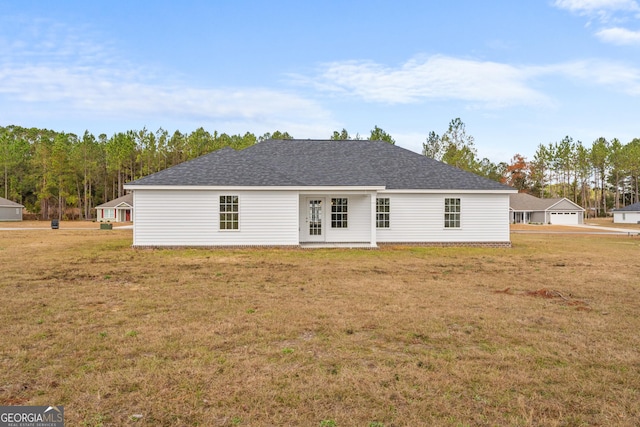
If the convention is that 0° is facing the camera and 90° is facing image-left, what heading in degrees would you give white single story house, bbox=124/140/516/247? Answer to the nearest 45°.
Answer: approximately 180°

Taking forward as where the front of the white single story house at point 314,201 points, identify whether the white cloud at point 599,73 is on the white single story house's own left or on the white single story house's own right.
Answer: on the white single story house's own right

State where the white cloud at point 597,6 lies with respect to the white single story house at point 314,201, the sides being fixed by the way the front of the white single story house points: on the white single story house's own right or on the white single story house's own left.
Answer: on the white single story house's own right

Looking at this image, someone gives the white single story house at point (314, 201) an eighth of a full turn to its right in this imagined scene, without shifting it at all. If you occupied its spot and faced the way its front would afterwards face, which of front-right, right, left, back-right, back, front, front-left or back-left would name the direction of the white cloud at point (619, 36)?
front-right

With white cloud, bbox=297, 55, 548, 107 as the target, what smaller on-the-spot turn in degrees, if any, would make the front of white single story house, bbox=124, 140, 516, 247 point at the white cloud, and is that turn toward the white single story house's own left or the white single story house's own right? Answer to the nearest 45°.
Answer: approximately 45° to the white single story house's own right

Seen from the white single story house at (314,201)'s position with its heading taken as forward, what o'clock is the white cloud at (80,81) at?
The white cloud is roughly at 10 o'clock from the white single story house.
